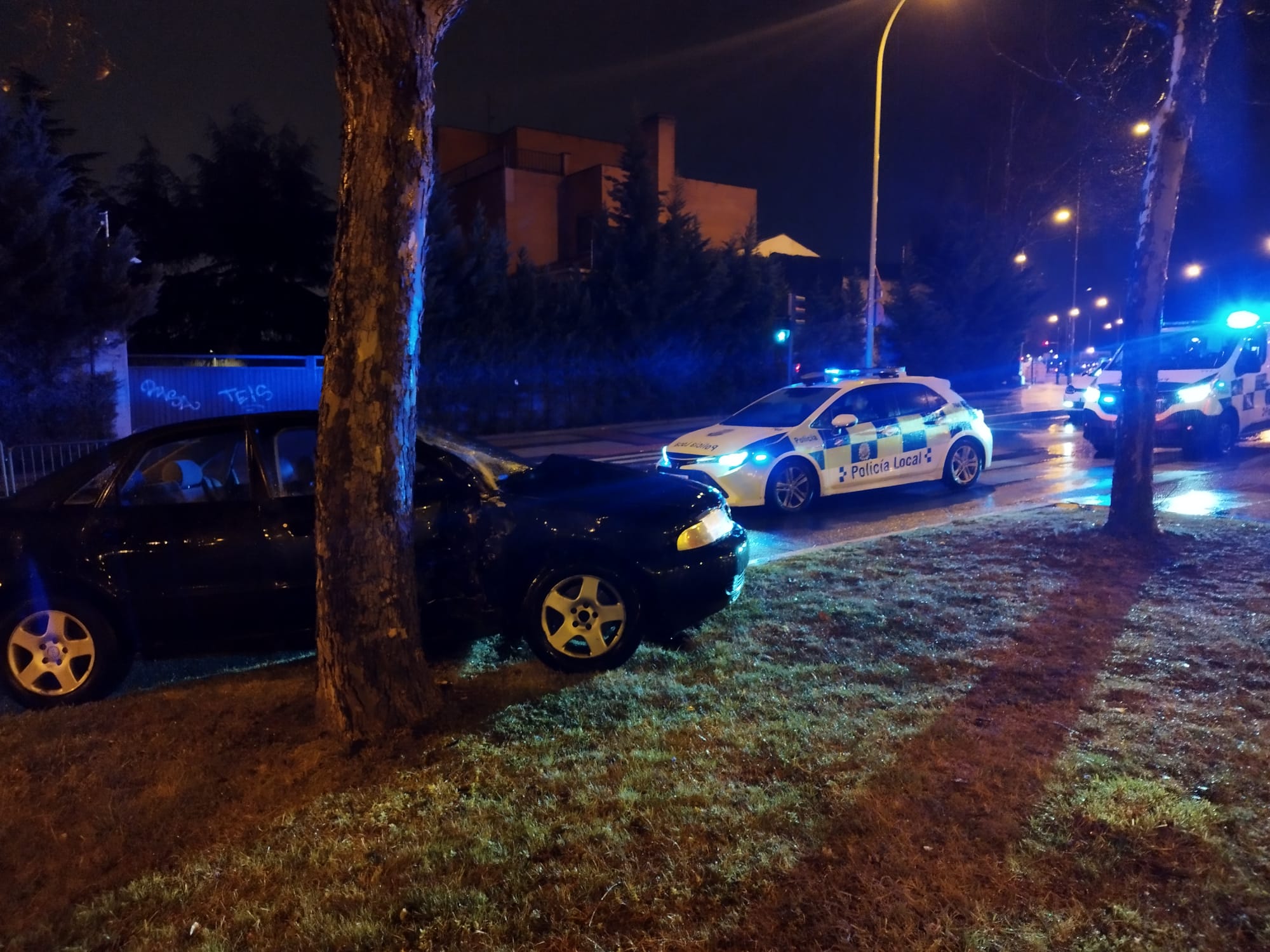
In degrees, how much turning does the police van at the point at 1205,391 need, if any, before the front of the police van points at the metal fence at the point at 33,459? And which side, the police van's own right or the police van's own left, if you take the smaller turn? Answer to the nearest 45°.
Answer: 0° — it already faces it

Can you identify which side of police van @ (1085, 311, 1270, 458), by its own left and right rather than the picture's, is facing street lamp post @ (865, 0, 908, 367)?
right

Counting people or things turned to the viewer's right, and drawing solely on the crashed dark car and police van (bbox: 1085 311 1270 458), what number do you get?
1

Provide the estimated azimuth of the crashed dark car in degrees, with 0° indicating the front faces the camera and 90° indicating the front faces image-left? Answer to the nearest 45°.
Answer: approximately 270°

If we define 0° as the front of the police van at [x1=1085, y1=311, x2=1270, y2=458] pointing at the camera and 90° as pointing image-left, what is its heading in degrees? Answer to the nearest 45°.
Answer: approximately 45°

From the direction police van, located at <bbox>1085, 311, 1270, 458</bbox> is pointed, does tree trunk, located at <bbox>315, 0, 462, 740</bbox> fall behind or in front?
in front

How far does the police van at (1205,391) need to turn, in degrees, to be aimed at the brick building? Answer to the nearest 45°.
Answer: approximately 90° to its right

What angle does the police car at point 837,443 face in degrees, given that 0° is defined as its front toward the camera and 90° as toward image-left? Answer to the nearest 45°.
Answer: approximately 45°

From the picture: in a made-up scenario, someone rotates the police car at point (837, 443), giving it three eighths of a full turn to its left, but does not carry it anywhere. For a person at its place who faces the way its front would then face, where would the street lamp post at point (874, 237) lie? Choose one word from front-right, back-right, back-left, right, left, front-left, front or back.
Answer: left

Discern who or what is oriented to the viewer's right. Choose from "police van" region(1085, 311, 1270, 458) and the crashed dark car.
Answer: the crashed dark car

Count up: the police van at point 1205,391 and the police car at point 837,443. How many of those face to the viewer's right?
0

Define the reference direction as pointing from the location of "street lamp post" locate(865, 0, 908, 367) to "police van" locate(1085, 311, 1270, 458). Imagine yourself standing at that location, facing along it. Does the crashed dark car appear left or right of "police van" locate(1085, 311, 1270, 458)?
right

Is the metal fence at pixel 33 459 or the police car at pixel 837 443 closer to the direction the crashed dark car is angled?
the police car

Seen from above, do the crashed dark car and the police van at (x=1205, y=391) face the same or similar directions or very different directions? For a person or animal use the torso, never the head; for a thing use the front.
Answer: very different directions
